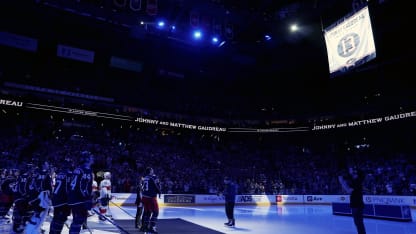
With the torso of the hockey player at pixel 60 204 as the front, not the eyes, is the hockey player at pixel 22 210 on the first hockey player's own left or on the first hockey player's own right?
on the first hockey player's own left

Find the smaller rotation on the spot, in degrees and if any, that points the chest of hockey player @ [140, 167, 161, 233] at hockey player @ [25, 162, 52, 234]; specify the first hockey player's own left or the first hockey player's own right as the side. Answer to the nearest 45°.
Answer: approximately 135° to the first hockey player's own left

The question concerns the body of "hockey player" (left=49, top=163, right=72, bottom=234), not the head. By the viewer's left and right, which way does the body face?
facing away from the viewer and to the right of the viewer

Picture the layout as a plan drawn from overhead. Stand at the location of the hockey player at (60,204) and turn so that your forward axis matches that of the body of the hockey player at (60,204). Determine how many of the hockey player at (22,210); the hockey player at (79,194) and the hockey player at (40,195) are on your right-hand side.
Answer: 1

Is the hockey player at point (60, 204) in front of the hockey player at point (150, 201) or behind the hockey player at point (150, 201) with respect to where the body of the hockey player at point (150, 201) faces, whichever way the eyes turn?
behind

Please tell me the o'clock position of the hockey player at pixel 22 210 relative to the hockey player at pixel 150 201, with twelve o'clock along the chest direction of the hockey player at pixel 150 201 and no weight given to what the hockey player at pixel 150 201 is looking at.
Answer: the hockey player at pixel 22 210 is roughly at 8 o'clock from the hockey player at pixel 150 201.
